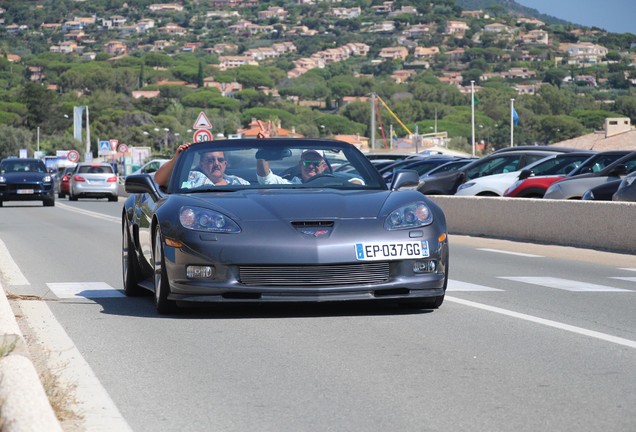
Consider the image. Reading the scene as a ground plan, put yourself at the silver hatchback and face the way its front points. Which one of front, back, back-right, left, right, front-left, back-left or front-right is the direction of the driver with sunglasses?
back

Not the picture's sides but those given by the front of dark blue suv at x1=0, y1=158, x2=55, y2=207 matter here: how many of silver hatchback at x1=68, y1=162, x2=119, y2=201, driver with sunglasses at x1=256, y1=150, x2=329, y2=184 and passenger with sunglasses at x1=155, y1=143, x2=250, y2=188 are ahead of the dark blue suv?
2

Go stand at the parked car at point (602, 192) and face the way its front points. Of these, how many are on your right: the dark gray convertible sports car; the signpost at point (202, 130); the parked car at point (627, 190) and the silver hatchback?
2

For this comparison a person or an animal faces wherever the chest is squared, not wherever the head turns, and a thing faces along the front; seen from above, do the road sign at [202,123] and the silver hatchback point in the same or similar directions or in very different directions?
very different directions

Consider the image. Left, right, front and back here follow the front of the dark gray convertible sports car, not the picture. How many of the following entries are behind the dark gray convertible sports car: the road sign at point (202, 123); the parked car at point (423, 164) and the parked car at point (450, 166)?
3

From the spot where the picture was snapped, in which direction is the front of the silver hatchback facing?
facing away from the viewer

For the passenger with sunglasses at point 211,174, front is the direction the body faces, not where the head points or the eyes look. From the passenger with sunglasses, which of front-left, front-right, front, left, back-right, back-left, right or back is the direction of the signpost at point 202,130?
back
